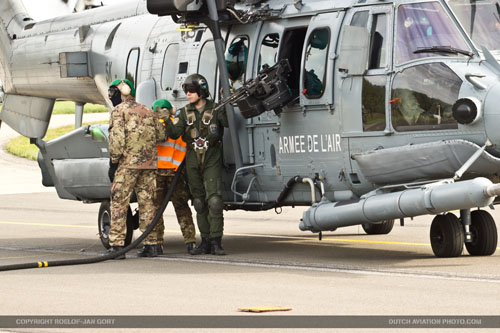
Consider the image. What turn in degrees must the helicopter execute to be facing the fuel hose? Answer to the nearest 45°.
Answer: approximately 135° to its right

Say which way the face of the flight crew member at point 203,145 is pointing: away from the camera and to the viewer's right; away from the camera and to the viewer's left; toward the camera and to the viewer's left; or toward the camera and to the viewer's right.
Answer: toward the camera and to the viewer's left

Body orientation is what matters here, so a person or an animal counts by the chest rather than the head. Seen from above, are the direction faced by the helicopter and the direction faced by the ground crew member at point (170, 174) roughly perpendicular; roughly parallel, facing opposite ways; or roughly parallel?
roughly perpendicular

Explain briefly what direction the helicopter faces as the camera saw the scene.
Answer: facing the viewer and to the right of the viewer
